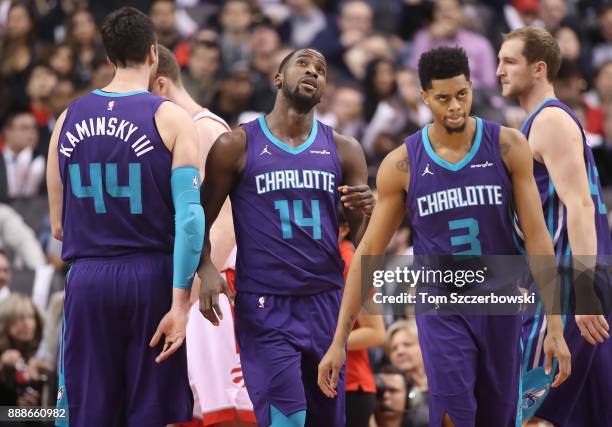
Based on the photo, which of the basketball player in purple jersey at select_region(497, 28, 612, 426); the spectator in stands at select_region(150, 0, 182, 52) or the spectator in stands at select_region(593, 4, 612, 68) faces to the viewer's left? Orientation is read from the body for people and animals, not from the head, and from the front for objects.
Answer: the basketball player in purple jersey

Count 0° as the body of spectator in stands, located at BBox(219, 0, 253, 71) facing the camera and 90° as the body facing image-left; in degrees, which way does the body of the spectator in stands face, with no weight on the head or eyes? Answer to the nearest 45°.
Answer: approximately 0°
